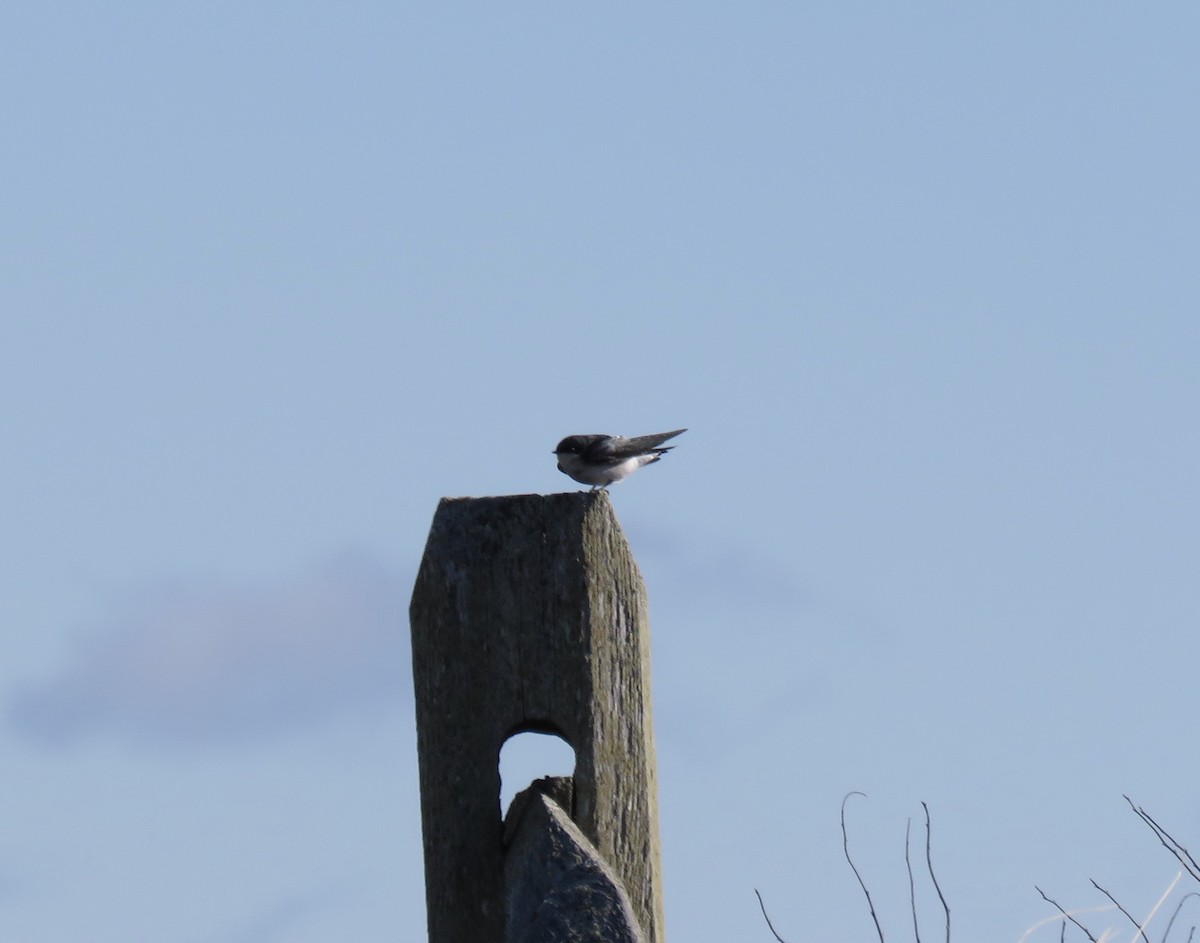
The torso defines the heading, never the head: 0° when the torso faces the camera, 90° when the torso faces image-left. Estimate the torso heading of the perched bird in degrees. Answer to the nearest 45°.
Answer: approximately 90°
